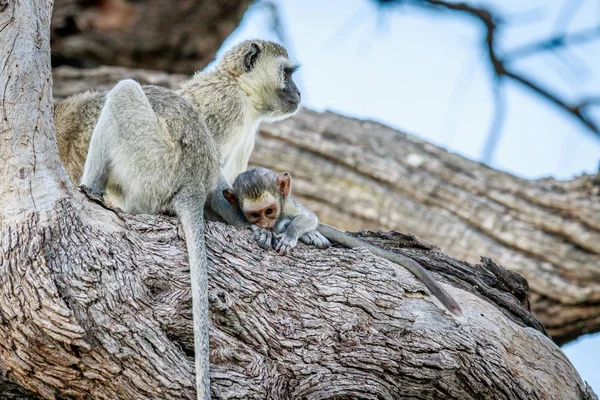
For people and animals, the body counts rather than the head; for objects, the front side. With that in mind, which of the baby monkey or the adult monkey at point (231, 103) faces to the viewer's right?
the adult monkey

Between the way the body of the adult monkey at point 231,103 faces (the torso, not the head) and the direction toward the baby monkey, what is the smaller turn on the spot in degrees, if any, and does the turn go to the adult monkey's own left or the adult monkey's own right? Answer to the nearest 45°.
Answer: approximately 45° to the adult monkey's own right

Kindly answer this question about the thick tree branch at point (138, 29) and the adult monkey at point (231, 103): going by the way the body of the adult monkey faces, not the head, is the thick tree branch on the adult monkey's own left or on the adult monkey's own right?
on the adult monkey's own left

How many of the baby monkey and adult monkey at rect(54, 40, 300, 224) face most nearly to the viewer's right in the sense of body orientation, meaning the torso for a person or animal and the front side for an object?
1

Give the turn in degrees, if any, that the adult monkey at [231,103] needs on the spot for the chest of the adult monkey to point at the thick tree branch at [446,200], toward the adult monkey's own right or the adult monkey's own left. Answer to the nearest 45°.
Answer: approximately 45° to the adult monkey's own left

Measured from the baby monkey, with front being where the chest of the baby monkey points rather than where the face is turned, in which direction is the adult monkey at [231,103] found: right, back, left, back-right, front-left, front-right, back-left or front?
right

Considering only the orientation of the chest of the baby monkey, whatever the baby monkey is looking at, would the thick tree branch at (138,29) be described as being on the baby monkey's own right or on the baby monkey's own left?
on the baby monkey's own right

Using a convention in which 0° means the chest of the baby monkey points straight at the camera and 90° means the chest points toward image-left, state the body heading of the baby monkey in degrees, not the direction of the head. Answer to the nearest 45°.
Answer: approximately 45°

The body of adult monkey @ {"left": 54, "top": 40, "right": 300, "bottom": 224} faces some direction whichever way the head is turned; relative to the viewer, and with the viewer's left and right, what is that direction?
facing to the right of the viewer
